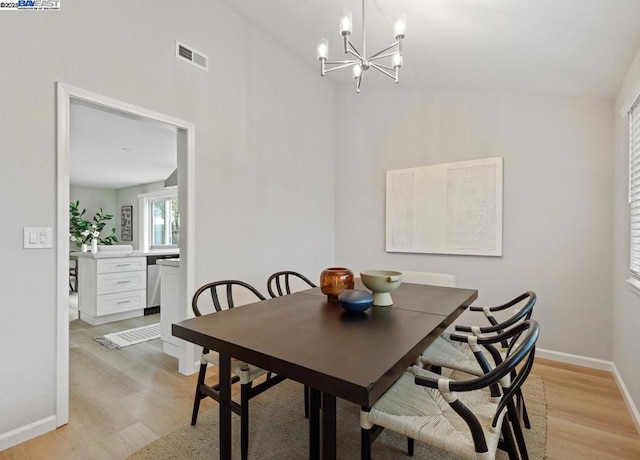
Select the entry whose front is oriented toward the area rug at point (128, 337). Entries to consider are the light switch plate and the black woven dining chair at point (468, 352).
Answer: the black woven dining chair

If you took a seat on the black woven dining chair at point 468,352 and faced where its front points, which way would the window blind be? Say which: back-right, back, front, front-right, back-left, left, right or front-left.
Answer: back-right

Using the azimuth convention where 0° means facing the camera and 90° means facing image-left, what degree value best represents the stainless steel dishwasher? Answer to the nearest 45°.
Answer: approximately 315°

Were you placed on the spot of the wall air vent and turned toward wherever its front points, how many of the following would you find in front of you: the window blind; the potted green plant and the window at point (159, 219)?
1

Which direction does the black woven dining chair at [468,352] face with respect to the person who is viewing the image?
facing to the left of the viewer

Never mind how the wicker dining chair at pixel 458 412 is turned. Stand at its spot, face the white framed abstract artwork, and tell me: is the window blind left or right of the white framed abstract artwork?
right

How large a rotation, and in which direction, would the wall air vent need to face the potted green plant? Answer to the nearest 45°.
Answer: approximately 135° to its left

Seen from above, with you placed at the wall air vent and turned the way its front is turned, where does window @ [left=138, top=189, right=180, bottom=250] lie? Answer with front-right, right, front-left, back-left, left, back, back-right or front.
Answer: back-left

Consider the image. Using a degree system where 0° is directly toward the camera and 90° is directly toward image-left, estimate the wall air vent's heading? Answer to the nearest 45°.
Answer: approximately 315°
